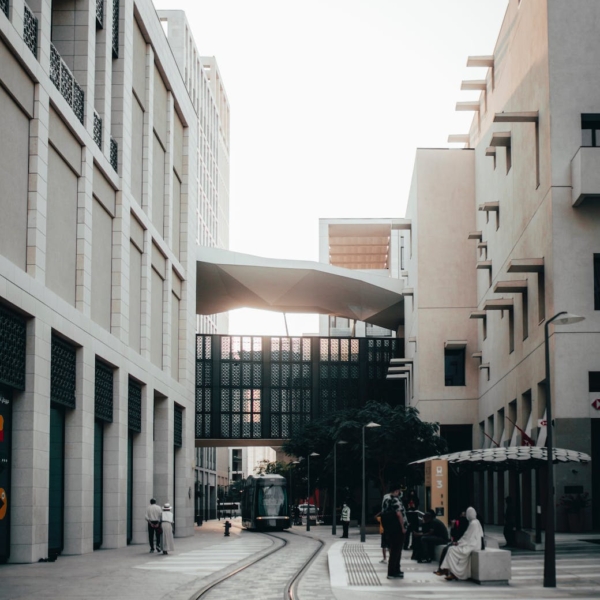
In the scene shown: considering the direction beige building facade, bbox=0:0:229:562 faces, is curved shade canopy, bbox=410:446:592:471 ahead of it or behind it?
ahead

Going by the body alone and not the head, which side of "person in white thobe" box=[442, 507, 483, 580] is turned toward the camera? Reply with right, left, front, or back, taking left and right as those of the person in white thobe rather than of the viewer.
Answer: left

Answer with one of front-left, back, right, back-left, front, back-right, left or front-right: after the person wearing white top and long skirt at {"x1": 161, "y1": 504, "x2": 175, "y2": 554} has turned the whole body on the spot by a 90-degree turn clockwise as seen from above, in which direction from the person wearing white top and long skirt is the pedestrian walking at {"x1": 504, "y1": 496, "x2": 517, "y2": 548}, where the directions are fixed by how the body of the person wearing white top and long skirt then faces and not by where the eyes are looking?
front

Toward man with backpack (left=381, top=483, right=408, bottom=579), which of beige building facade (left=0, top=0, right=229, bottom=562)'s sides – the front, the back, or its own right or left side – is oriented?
front

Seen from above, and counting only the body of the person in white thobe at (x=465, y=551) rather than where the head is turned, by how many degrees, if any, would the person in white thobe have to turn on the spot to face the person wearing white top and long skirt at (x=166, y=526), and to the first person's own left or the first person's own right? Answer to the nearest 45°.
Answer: approximately 45° to the first person's own right

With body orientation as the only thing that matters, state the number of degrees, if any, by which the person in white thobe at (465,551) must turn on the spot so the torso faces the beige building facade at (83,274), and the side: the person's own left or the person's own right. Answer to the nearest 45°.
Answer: approximately 45° to the person's own right

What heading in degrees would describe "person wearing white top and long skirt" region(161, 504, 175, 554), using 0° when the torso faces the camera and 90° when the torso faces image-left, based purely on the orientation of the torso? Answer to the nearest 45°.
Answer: approximately 180°

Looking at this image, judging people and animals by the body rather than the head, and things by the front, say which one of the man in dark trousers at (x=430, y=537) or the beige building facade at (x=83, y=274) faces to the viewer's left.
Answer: the man in dark trousers

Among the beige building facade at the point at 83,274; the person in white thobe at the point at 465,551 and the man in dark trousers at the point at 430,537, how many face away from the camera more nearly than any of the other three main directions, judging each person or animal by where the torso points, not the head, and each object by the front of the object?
0

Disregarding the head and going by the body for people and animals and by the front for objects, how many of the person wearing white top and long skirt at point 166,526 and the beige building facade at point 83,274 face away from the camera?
1

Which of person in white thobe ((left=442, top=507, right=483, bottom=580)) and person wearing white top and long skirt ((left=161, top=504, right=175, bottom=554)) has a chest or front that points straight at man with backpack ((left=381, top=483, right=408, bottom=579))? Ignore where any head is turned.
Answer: the person in white thobe

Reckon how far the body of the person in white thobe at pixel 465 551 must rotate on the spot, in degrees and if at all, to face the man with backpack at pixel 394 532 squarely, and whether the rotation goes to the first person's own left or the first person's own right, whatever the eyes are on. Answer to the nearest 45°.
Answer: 0° — they already face them

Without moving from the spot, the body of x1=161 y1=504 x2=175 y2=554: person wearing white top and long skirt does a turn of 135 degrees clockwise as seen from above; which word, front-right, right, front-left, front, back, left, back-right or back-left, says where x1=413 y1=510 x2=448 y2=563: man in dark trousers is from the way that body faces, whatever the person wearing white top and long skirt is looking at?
front

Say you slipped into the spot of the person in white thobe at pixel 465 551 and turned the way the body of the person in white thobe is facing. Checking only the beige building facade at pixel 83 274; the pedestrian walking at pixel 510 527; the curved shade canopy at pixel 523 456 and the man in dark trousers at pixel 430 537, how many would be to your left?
0

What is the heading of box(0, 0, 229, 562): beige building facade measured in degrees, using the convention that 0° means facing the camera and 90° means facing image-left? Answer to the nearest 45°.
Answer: approximately 315°

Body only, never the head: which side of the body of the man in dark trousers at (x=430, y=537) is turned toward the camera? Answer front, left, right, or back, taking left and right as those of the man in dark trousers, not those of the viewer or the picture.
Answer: left
